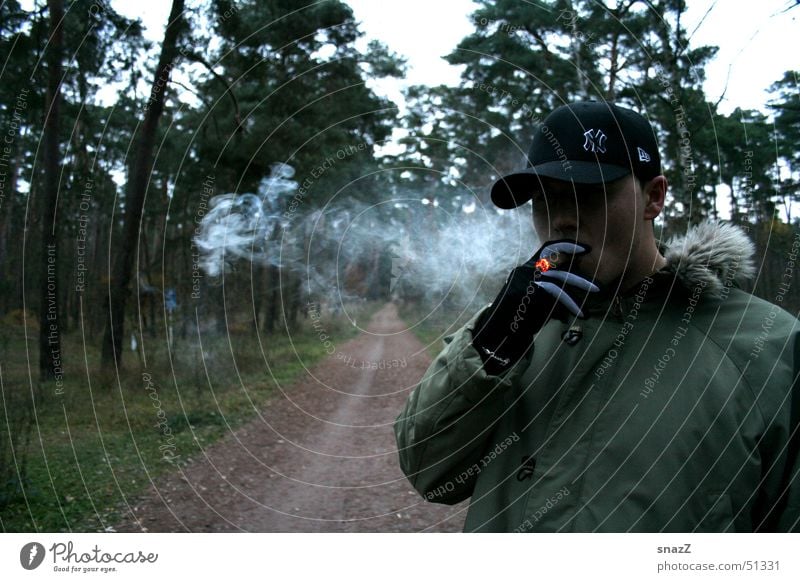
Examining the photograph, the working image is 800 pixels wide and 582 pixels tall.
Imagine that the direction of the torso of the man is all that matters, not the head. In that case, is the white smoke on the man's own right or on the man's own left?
on the man's own right

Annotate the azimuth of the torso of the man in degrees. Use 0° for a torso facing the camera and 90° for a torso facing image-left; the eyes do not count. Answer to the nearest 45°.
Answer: approximately 45°

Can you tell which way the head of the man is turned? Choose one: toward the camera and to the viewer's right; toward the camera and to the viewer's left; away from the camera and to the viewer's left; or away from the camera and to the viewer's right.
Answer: toward the camera and to the viewer's left
